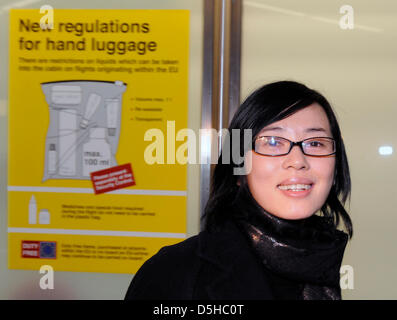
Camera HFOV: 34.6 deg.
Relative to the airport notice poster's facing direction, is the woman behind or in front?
in front

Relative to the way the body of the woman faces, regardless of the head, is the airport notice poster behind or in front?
behind

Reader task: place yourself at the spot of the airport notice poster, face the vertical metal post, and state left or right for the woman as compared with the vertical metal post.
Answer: right

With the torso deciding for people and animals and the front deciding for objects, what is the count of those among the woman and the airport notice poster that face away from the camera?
0

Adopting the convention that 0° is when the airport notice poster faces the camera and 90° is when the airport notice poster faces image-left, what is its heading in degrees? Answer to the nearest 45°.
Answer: approximately 0°

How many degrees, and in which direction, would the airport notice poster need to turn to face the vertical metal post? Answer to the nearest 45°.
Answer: approximately 90° to its left

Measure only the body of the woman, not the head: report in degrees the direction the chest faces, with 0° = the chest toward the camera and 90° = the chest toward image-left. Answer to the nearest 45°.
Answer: approximately 315°

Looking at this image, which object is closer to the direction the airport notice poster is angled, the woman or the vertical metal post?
the woman
